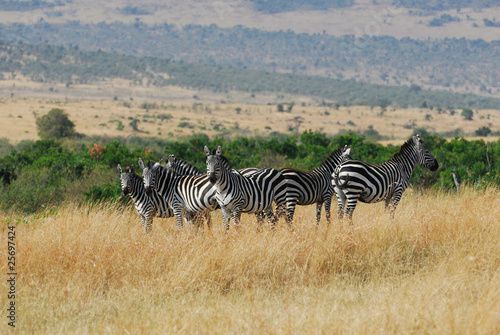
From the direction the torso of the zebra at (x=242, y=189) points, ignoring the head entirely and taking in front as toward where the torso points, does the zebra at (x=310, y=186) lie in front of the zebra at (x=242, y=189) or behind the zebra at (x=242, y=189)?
behind

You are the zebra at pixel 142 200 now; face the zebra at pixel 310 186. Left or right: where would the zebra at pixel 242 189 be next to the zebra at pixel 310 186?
right

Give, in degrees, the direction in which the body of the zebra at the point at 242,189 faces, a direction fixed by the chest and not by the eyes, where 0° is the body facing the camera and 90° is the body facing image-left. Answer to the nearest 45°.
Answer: approximately 45°

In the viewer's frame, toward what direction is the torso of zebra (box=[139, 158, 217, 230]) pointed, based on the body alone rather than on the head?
to the viewer's left

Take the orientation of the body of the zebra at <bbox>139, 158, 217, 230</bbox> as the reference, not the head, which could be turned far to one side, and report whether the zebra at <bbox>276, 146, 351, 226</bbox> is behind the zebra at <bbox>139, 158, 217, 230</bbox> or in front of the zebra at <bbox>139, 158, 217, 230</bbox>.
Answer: behind

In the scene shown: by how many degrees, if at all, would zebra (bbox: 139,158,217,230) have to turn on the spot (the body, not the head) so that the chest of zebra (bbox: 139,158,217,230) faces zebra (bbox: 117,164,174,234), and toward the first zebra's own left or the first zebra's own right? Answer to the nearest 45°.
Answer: approximately 45° to the first zebra's own right

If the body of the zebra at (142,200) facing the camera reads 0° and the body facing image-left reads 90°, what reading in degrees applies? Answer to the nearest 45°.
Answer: approximately 45°

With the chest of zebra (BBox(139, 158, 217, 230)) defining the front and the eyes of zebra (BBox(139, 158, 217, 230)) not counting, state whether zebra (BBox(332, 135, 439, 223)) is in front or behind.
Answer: behind

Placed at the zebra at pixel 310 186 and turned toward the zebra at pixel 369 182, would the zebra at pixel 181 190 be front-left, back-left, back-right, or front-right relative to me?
back-right
